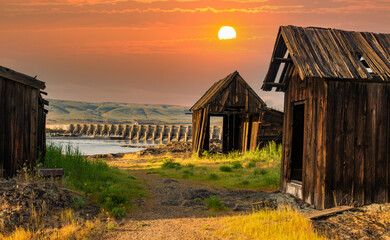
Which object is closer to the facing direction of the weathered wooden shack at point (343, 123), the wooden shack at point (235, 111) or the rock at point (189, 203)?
the rock

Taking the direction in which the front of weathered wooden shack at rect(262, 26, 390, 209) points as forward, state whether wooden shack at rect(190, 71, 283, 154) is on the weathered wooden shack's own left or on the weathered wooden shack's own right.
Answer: on the weathered wooden shack's own right

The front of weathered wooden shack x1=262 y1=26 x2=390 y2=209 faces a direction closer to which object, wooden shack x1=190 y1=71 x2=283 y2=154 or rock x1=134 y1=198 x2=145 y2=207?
the rock

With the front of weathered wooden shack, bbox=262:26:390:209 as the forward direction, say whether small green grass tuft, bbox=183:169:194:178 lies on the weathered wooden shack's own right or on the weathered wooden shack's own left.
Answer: on the weathered wooden shack's own right

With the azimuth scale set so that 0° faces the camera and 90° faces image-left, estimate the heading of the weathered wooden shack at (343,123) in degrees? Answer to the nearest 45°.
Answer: approximately 45°

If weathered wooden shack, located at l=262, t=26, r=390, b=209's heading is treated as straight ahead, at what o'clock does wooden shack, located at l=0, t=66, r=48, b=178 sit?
The wooden shack is roughly at 1 o'clock from the weathered wooden shack.

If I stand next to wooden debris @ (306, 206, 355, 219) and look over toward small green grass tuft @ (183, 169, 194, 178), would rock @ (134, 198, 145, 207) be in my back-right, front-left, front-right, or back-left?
front-left

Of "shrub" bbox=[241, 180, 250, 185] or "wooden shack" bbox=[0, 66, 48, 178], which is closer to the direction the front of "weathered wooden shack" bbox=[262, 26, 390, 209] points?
the wooden shack

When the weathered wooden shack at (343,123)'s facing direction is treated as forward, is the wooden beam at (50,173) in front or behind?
in front

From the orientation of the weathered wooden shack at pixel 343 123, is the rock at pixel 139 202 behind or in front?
in front

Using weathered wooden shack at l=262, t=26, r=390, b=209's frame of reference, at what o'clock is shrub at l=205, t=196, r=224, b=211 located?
The shrub is roughly at 1 o'clock from the weathered wooden shack.
